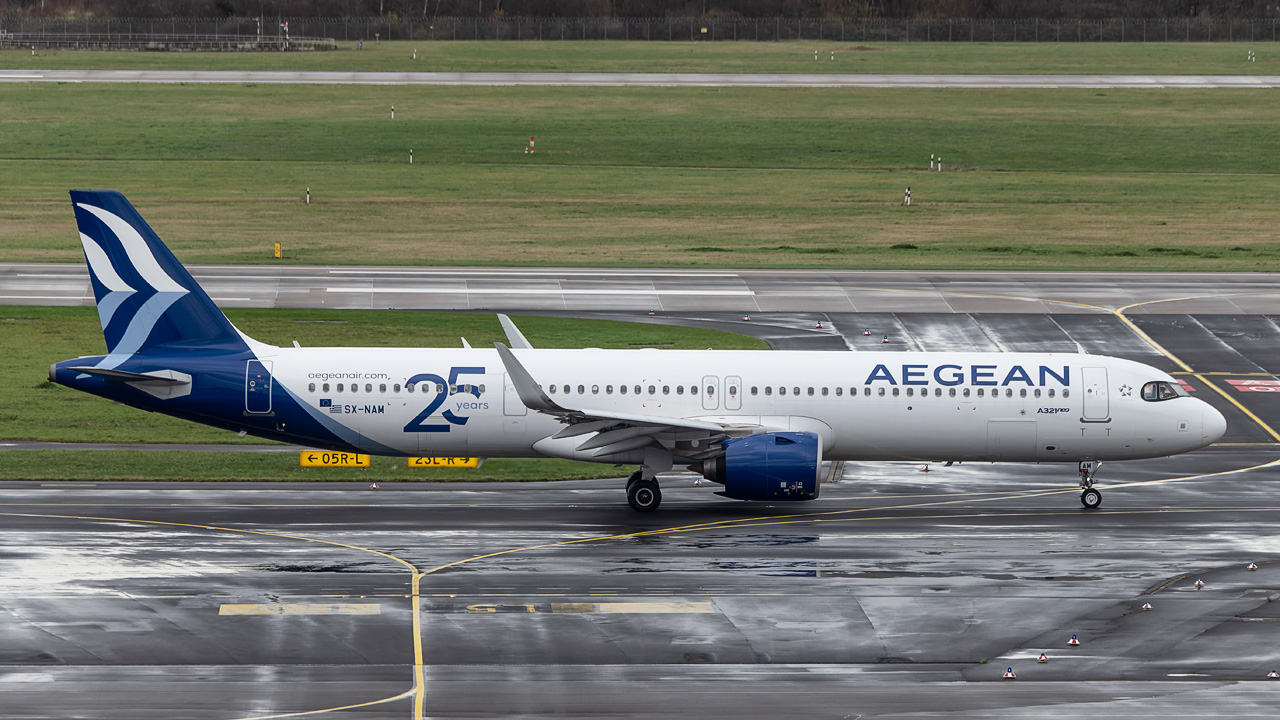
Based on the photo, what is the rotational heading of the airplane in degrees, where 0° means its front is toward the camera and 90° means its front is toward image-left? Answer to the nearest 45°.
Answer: approximately 270°
